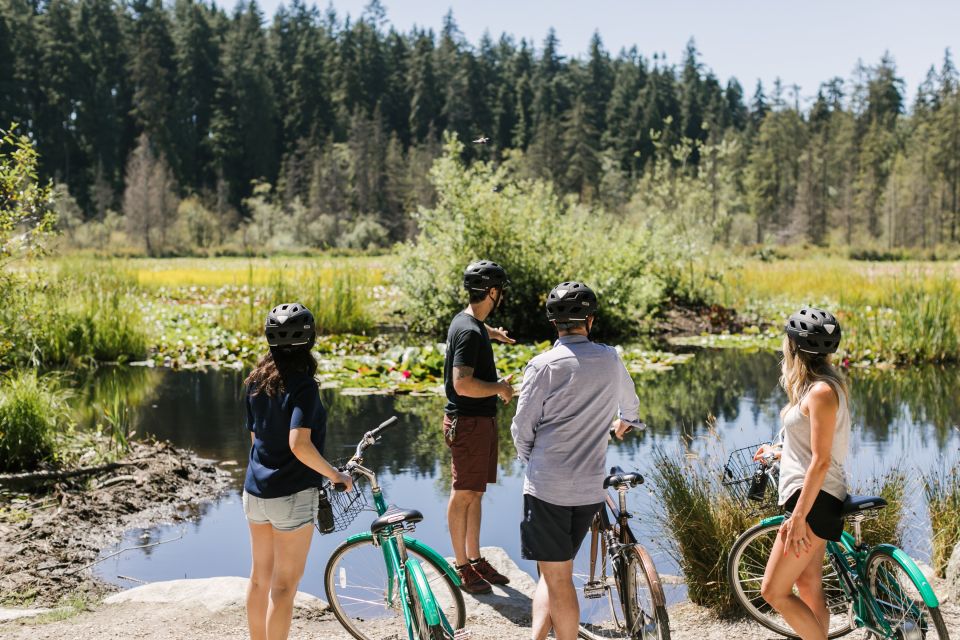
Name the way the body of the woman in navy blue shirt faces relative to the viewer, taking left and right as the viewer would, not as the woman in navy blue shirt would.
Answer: facing away from the viewer and to the right of the viewer

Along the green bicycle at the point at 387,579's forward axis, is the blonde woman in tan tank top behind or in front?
behind

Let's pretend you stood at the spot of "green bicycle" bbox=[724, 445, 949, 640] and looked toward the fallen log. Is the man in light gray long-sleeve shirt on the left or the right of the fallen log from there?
left

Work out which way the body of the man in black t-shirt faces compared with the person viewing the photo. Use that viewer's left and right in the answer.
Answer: facing to the right of the viewer

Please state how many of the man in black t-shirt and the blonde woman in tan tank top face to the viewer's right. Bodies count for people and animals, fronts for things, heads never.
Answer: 1

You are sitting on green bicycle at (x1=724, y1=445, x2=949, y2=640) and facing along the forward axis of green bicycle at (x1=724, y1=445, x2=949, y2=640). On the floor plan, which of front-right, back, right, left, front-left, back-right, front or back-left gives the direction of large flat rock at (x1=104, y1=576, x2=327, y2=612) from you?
front-left

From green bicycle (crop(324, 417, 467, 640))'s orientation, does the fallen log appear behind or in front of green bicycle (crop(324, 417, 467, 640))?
in front

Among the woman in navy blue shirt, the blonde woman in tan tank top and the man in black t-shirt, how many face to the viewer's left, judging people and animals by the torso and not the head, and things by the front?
1

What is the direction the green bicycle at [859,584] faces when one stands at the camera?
facing away from the viewer and to the left of the viewer

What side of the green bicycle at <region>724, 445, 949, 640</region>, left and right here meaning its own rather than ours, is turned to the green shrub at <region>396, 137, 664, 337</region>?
front
